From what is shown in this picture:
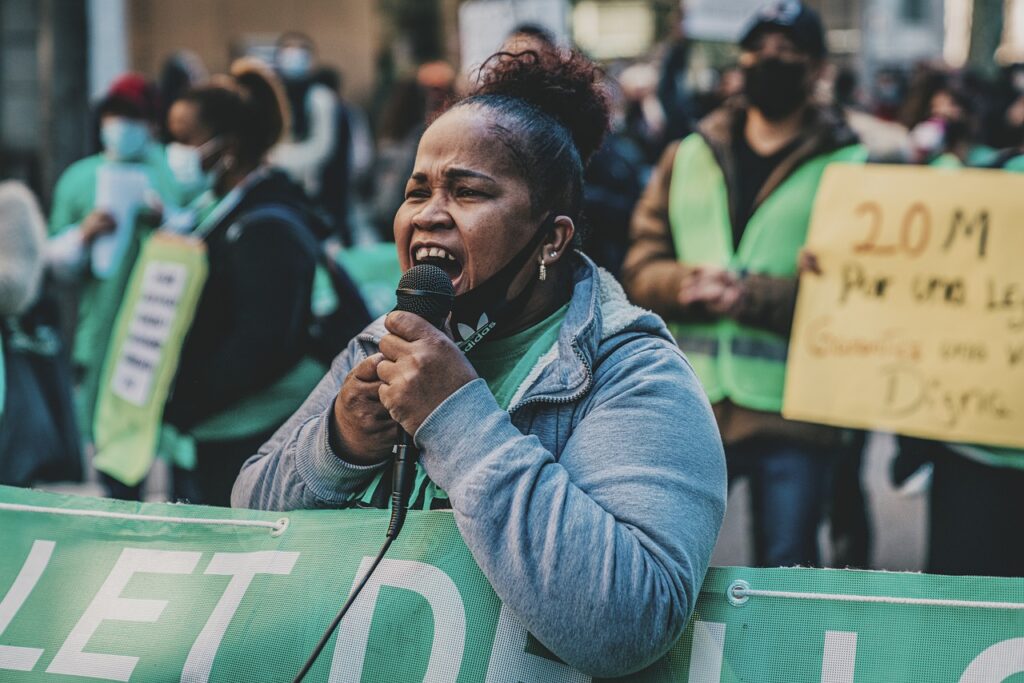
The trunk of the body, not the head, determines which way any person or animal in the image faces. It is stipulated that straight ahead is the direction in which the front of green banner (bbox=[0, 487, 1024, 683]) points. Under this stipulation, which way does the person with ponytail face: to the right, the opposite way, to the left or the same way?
to the right

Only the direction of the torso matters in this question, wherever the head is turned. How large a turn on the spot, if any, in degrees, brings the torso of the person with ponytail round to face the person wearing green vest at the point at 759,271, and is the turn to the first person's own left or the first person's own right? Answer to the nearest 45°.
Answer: approximately 180°

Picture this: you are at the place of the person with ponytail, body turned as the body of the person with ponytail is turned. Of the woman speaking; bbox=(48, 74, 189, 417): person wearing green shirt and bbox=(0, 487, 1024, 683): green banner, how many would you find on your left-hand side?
2

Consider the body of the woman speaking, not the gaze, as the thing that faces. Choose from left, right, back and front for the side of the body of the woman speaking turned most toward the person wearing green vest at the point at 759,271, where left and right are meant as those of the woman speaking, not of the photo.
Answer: back

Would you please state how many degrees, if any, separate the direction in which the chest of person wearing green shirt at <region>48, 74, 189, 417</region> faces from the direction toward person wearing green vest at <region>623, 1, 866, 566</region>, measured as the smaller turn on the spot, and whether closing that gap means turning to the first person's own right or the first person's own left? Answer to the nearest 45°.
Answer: approximately 45° to the first person's own left

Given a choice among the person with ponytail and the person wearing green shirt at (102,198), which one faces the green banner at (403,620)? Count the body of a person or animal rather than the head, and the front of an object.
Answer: the person wearing green shirt

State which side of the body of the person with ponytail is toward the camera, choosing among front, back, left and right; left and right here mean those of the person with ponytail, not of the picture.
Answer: left

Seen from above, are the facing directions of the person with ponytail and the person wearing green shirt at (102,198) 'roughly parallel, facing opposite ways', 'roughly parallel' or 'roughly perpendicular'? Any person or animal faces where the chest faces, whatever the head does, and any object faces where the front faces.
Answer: roughly perpendicular
